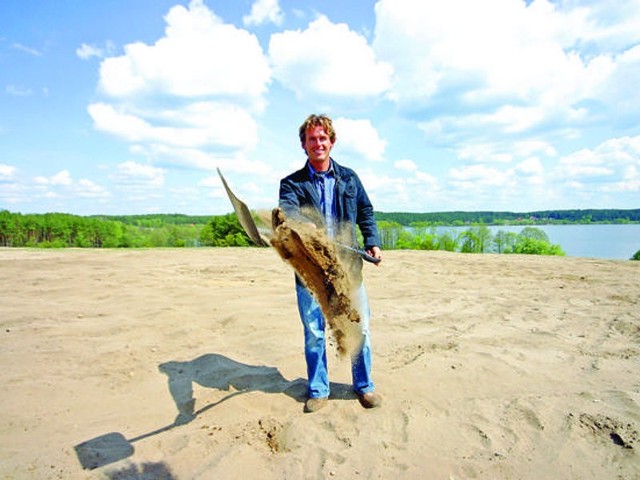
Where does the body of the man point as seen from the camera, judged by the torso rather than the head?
toward the camera
